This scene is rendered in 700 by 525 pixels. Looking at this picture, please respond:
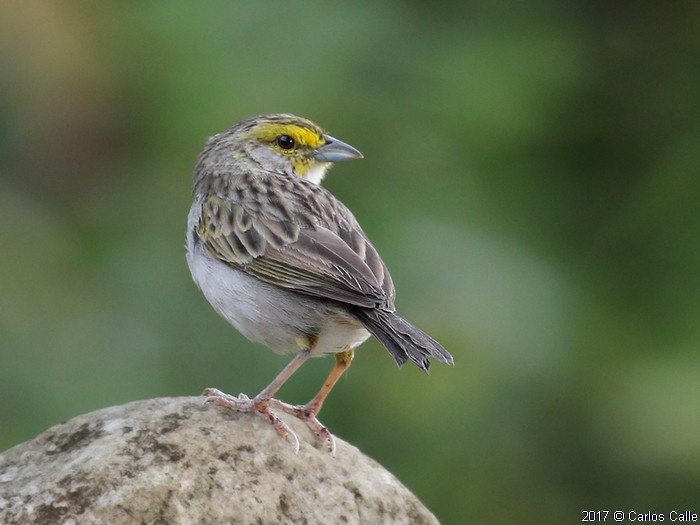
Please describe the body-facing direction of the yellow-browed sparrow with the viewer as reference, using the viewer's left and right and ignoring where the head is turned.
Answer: facing away from the viewer and to the left of the viewer
